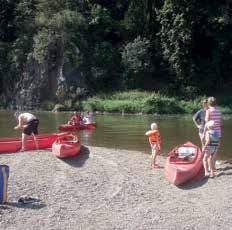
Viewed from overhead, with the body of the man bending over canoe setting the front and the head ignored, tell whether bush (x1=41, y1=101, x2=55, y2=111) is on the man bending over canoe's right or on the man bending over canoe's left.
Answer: on the man bending over canoe's right

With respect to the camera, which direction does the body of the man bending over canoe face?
to the viewer's left

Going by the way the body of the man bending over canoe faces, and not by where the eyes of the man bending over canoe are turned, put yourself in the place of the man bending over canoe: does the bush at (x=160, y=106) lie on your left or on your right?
on your right
